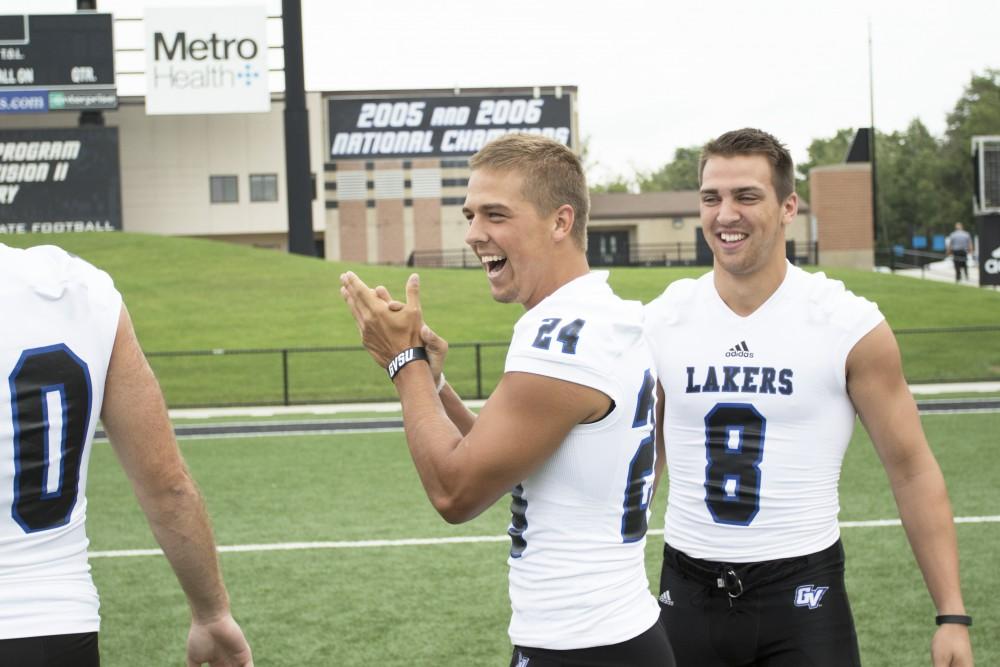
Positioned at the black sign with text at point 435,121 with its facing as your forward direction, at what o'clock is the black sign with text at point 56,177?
the black sign with text at point 56,177 is roughly at 2 o'clock from the black sign with text at point 435,121.

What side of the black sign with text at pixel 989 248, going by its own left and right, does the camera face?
front

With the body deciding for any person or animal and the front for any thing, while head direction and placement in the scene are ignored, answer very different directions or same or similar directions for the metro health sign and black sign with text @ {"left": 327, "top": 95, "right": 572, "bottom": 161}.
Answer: same or similar directions

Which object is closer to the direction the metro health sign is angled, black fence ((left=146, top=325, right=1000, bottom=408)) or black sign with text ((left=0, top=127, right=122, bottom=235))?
the black fence

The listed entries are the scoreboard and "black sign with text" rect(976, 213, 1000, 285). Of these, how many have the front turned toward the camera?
2

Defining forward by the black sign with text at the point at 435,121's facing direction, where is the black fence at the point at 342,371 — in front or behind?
in front

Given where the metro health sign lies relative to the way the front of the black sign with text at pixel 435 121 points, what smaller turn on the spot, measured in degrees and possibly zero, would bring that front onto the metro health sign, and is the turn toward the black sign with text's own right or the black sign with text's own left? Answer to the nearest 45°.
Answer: approximately 45° to the black sign with text's own right

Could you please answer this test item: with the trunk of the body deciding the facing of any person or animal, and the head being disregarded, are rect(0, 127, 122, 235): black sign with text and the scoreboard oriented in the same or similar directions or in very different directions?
same or similar directions

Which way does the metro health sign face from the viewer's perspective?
toward the camera

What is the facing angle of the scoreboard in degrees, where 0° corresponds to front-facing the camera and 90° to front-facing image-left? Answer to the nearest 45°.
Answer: approximately 0°

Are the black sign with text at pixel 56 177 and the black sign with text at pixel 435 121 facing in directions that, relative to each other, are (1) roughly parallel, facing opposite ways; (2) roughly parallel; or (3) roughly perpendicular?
roughly parallel

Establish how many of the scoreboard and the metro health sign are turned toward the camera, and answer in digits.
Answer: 2

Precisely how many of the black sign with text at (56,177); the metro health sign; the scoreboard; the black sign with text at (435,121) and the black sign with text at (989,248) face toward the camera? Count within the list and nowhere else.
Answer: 5
